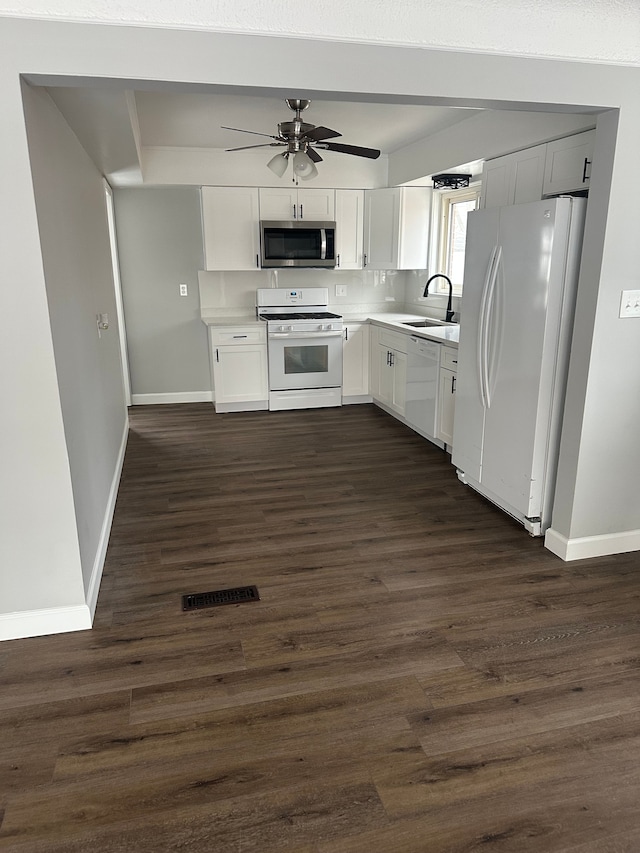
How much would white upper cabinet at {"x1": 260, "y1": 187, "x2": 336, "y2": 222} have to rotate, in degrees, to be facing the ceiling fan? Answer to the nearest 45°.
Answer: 0° — it already faces it

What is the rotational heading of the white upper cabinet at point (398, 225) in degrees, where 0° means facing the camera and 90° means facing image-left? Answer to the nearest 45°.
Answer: approximately 45°

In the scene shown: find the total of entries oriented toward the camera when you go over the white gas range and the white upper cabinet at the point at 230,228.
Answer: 2

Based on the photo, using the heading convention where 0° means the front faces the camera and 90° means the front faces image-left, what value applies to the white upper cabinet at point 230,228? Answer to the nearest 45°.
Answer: approximately 0°

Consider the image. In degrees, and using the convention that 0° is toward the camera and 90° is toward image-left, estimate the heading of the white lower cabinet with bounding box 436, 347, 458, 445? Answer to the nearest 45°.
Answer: approximately 45°
